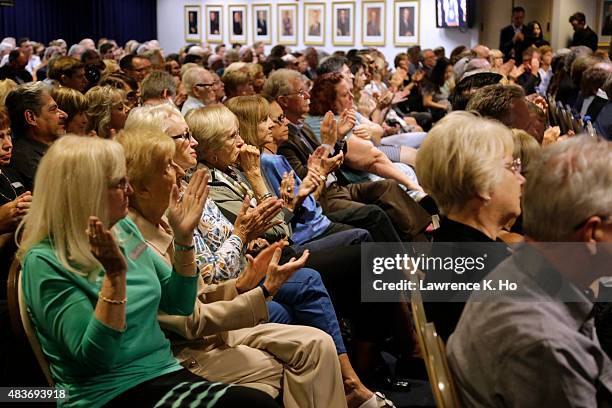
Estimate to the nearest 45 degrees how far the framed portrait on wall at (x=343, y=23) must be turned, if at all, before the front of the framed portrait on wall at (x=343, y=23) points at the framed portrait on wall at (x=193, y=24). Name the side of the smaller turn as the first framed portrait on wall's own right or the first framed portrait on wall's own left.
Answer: approximately 135° to the first framed portrait on wall's own right

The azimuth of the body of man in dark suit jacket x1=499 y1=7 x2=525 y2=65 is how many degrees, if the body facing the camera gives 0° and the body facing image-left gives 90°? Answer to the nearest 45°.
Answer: approximately 0°

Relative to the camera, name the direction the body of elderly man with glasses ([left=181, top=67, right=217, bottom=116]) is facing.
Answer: to the viewer's right

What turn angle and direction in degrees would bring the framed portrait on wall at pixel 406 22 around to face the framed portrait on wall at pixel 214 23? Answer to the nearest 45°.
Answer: approximately 90° to its right

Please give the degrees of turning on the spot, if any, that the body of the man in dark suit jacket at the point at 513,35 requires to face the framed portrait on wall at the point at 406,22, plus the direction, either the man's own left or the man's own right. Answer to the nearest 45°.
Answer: approximately 135° to the man's own right

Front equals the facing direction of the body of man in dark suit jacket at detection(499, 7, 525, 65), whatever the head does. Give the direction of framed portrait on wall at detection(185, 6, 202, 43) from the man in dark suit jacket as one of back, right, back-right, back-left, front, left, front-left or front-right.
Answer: back-right

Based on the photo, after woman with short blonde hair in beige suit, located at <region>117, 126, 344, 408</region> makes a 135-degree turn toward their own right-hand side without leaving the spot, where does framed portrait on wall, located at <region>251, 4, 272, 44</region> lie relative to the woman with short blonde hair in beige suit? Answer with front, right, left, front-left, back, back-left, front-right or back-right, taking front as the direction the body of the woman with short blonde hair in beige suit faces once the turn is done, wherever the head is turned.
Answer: back-right

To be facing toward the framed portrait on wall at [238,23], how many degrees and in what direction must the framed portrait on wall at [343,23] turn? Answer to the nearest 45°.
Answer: approximately 135° to its right

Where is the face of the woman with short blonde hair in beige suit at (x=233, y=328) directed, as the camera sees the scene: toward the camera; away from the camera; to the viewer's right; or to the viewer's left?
to the viewer's right

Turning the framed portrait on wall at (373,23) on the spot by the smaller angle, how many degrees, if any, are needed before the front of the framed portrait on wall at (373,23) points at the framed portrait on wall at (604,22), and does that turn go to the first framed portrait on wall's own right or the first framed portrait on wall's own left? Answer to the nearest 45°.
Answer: approximately 90° to the first framed portrait on wall's own left
